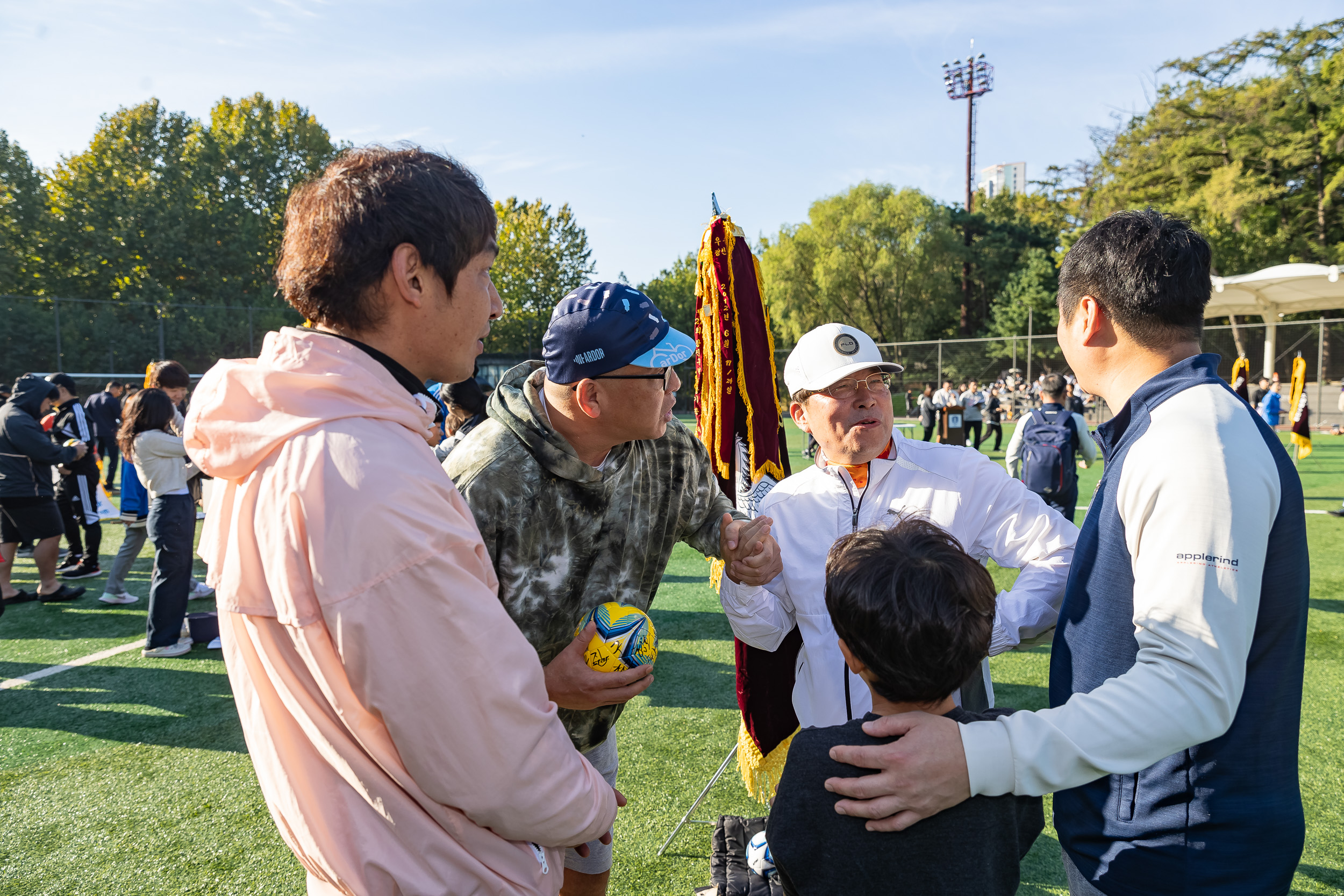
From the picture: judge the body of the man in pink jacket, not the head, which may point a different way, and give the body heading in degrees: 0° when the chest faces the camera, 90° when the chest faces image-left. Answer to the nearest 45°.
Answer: approximately 225°

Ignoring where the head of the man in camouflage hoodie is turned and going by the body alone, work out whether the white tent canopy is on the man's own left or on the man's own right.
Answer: on the man's own left

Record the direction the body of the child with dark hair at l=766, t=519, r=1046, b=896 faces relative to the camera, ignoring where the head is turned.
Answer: away from the camera

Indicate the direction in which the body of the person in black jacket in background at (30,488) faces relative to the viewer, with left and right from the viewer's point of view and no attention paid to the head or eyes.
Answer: facing to the right of the viewer

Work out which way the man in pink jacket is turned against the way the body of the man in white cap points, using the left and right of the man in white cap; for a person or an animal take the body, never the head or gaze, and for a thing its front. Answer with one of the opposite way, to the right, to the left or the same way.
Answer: the opposite way

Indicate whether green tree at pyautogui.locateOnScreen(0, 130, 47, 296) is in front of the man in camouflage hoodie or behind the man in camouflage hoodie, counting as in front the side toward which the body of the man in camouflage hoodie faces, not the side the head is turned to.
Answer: behind

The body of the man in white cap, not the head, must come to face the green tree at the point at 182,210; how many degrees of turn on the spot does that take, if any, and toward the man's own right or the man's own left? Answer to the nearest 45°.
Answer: approximately 135° to the man's own right

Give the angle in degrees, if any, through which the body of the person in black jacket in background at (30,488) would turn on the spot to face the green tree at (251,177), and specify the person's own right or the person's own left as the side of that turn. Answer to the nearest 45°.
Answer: approximately 90° to the person's own left
